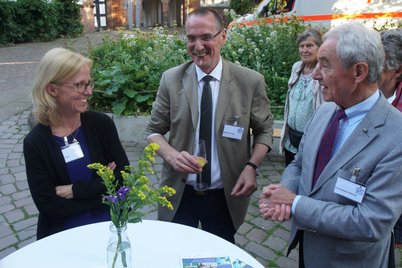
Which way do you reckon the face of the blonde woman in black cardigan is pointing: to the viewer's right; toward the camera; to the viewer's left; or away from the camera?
to the viewer's right

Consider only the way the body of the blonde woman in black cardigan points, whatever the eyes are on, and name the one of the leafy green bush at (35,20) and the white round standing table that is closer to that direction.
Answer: the white round standing table

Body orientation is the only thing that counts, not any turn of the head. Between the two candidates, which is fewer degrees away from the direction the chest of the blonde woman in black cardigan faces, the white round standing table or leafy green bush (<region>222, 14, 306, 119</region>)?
the white round standing table

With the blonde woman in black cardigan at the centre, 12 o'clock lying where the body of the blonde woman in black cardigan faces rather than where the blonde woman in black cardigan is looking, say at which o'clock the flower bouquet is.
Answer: The flower bouquet is roughly at 1 o'clock from the blonde woman in black cardigan.

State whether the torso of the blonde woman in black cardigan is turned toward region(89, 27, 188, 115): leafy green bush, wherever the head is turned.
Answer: no

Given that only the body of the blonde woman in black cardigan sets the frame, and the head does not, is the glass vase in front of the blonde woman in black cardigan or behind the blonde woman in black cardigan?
in front

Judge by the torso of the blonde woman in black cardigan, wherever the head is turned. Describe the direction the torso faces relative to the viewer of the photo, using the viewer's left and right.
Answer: facing the viewer and to the right of the viewer

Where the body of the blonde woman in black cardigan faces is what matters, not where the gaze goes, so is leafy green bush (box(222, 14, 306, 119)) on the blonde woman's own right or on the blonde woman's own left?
on the blonde woman's own left

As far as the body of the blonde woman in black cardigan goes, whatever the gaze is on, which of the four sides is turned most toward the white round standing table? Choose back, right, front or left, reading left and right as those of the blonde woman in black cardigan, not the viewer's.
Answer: front
